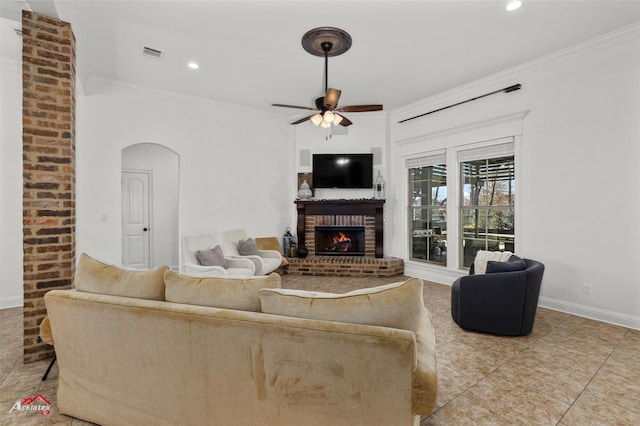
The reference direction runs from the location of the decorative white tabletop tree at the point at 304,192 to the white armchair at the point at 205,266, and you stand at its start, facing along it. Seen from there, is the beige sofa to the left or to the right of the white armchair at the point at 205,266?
left

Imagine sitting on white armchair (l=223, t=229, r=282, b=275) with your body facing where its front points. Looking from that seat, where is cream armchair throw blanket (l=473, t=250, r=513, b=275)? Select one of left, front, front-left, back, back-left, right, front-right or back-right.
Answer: front

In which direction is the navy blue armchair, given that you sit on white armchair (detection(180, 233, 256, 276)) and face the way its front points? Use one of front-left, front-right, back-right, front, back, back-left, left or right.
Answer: front

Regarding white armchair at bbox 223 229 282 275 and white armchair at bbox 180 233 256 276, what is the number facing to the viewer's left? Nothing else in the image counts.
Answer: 0

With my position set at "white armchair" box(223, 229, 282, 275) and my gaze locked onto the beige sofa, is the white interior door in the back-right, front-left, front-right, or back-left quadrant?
back-right

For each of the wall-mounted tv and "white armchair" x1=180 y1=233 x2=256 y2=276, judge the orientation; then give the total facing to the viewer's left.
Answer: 0

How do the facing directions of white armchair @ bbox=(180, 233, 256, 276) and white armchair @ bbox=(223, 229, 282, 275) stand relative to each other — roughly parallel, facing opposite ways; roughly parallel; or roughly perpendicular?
roughly parallel

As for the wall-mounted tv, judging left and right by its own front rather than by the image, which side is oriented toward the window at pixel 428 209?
left

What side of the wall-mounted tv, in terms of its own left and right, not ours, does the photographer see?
front

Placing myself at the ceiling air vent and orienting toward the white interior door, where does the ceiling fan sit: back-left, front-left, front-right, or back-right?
back-right

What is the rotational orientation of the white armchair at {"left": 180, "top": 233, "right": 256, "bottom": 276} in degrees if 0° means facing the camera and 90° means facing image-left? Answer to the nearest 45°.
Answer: approximately 315°

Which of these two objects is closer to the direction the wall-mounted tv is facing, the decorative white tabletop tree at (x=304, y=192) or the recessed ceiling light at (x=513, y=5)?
the recessed ceiling light

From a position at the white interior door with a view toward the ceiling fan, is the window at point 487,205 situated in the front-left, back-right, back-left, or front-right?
front-left
